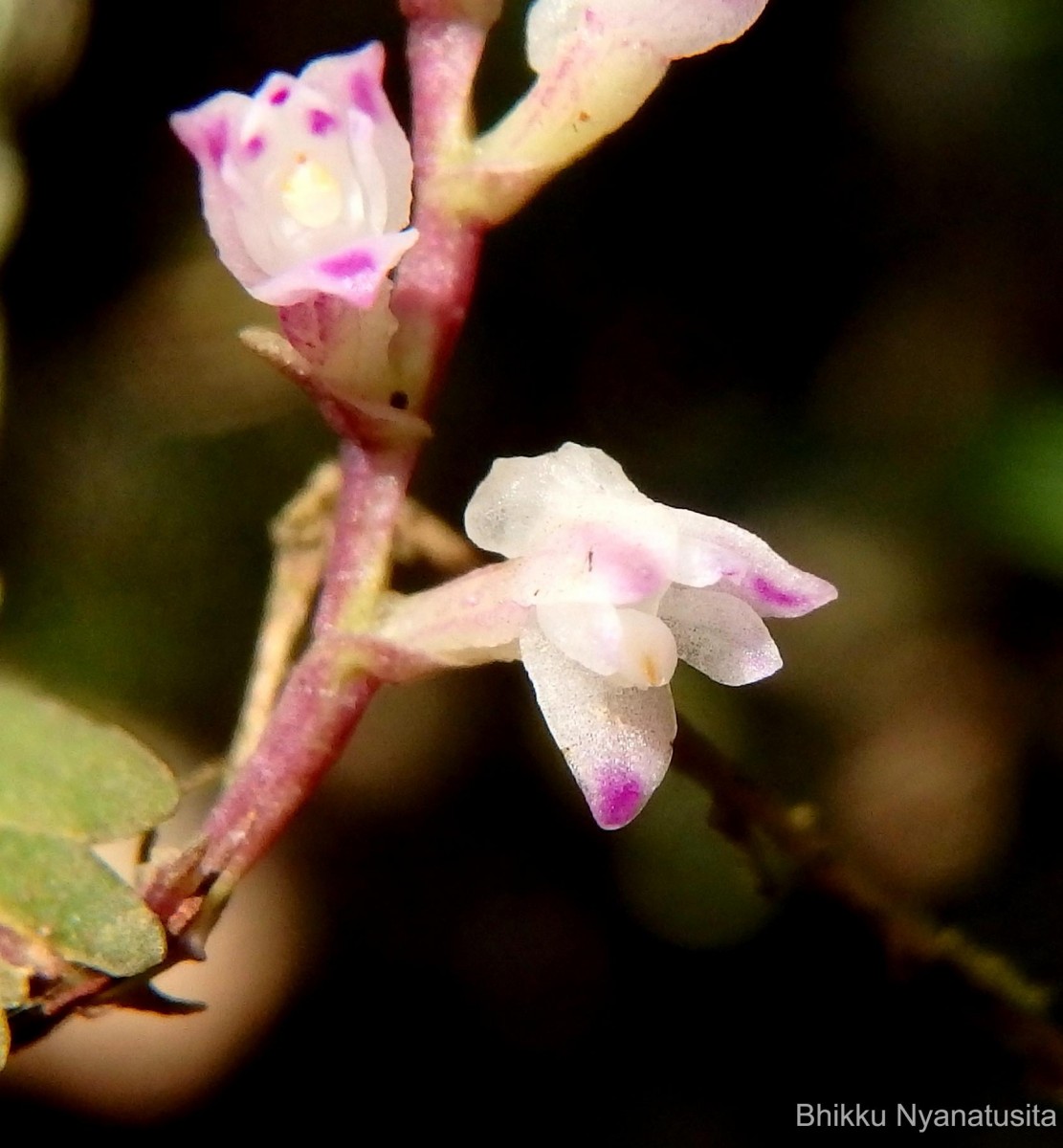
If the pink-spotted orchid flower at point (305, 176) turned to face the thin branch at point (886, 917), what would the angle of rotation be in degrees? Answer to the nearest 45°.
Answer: approximately 135° to its left

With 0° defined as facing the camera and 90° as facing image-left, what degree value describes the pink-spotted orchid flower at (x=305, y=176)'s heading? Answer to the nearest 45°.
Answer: approximately 0°
